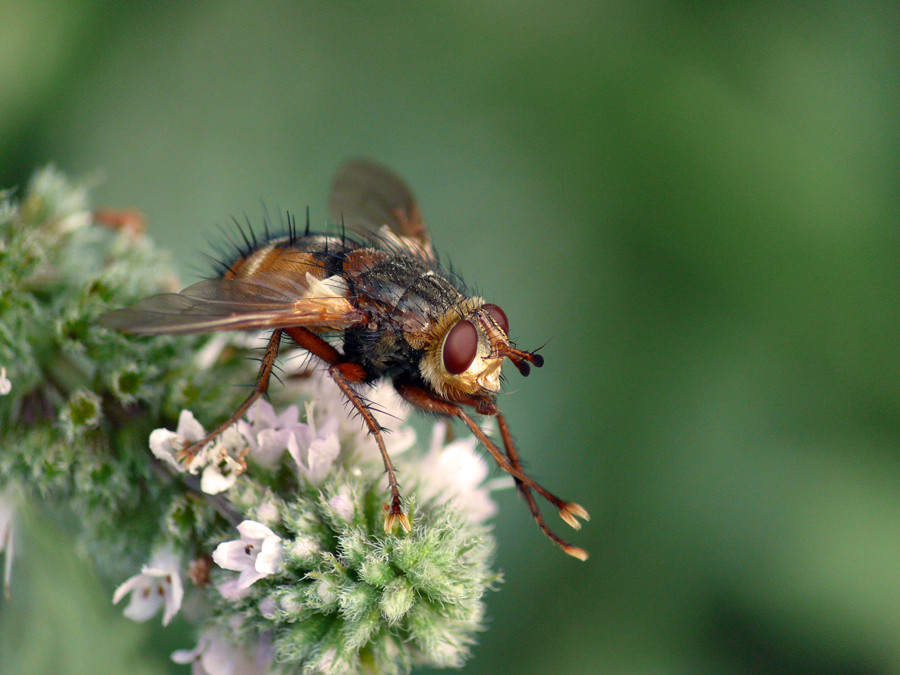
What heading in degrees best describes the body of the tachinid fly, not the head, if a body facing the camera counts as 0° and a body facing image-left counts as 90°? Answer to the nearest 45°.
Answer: approximately 315°
